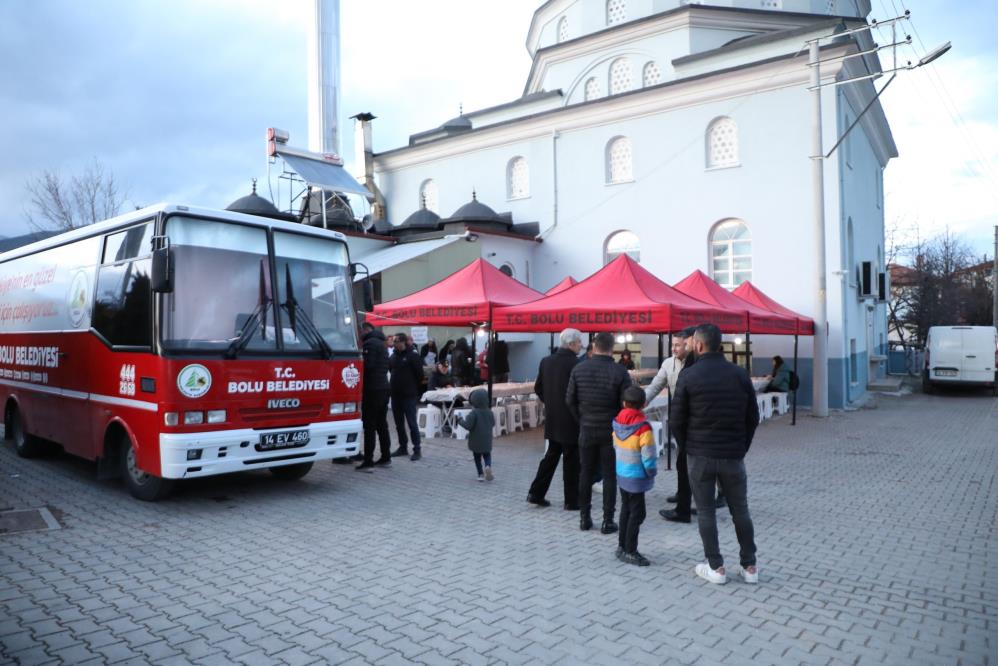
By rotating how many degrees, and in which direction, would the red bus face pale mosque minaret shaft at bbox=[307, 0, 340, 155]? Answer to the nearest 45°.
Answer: approximately 135° to its left

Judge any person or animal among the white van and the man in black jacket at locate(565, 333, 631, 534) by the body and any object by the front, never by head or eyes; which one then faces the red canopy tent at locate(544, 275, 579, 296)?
the man in black jacket

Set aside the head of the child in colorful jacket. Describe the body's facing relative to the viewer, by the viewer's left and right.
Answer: facing away from the viewer and to the right of the viewer

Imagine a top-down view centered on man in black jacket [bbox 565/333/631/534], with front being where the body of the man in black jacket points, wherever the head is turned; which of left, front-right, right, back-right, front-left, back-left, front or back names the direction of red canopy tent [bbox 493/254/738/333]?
front

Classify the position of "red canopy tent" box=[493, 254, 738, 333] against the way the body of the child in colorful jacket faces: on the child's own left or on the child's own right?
on the child's own left

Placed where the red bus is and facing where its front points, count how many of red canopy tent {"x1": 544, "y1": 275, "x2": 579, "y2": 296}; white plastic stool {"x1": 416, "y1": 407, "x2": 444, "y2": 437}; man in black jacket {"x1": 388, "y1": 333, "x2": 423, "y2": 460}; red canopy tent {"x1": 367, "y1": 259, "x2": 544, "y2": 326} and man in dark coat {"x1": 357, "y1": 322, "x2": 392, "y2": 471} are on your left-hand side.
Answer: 5

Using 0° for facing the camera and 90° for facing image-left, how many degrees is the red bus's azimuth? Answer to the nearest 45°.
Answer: approximately 315°

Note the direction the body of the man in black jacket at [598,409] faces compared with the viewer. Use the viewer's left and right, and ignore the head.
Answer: facing away from the viewer

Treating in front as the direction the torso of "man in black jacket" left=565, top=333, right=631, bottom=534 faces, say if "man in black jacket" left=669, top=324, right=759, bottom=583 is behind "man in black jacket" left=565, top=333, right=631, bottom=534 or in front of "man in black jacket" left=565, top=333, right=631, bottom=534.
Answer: behind

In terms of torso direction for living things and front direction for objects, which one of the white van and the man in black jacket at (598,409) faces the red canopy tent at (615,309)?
the man in black jacket

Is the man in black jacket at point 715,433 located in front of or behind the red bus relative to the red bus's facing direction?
in front

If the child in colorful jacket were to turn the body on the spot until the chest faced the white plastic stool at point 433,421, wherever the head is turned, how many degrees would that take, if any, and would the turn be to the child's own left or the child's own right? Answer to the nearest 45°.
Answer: approximately 90° to the child's own left

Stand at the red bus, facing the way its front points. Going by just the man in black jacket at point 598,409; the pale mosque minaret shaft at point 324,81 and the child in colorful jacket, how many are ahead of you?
2

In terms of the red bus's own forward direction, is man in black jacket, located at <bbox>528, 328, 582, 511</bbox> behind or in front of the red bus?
in front
